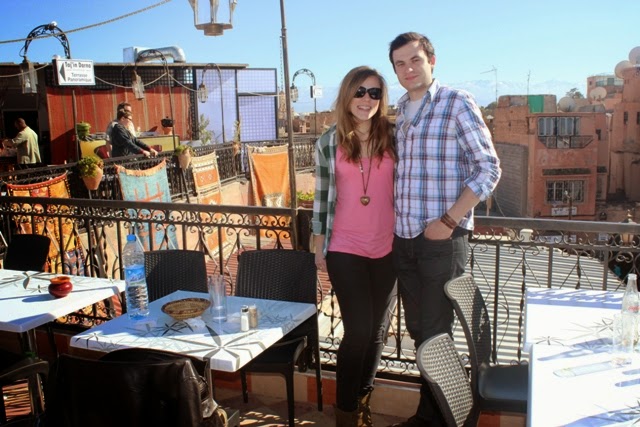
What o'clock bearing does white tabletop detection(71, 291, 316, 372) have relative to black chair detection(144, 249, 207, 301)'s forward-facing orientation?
The white tabletop is roughly at 12 o'clock from the black chair.

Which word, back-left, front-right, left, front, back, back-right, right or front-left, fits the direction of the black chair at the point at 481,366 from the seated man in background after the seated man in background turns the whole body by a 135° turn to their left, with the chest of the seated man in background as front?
back-left

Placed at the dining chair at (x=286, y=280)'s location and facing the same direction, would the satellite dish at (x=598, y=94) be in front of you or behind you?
behind

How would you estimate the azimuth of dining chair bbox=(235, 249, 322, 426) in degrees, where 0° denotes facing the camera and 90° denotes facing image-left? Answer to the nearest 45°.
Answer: approximately 45°

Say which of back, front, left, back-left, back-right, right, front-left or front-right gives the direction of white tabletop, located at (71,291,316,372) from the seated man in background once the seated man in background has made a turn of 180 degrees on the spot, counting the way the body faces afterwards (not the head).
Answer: left

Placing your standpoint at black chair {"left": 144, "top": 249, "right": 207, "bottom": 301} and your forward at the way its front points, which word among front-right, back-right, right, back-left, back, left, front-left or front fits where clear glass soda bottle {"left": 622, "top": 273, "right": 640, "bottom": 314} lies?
front-left

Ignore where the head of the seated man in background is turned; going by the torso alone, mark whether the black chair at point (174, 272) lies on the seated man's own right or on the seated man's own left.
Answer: on the seated man's own right

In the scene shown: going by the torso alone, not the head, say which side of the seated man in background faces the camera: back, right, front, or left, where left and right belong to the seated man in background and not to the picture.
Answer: right

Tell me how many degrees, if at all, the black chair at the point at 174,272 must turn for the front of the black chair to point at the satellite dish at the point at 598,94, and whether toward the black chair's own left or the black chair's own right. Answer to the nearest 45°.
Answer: approximately 135° to the black chair's own left

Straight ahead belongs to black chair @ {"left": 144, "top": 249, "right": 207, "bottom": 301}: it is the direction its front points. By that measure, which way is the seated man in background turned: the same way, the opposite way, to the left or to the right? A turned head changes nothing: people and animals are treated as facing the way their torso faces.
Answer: to the left

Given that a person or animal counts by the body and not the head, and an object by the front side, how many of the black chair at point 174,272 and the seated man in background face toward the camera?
1

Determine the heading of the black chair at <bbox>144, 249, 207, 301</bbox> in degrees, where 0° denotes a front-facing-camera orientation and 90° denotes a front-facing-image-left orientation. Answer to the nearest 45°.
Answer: approximately 0°

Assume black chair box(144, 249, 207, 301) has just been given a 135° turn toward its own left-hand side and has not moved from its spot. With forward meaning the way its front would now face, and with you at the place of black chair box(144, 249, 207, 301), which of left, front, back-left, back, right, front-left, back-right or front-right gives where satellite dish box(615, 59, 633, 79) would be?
front

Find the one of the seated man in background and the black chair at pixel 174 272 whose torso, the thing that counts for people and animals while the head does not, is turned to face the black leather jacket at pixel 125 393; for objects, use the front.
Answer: the black chair at pixel 174 272

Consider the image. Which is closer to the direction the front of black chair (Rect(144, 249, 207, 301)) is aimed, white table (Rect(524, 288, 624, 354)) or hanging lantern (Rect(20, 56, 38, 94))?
the white table

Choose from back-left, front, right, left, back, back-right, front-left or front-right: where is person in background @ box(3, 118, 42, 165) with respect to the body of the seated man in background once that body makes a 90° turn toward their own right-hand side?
back-right
